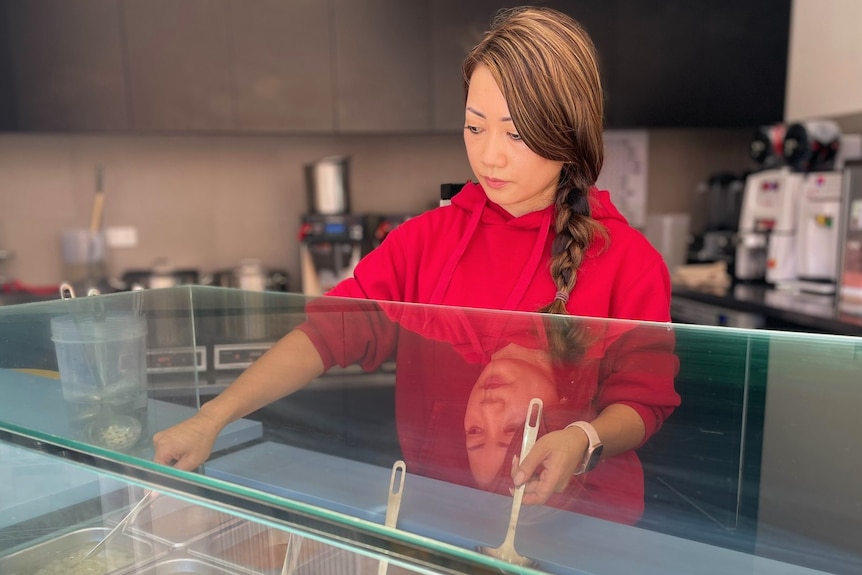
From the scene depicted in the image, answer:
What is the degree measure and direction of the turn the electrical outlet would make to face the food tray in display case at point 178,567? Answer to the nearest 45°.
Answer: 0° — it already faces it

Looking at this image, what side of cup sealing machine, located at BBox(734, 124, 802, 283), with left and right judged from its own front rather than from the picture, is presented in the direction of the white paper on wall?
right

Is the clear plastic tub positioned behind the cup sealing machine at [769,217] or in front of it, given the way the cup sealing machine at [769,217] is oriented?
in front

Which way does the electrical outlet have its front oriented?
toward the camera

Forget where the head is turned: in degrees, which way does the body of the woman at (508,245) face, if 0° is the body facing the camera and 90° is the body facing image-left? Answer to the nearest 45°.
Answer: approximately 45°

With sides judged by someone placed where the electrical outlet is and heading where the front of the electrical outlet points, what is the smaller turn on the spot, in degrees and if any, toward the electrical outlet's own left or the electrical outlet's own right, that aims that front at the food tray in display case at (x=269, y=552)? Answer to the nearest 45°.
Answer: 0° — it already faces it

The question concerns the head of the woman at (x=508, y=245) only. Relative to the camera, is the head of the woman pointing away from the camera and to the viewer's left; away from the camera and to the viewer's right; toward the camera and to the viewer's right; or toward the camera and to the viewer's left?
toward the camera and to the viewer's left

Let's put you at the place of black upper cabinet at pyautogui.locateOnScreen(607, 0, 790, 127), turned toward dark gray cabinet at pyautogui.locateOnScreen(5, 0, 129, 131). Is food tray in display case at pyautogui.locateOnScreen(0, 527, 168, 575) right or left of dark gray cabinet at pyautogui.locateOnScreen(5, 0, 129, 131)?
left

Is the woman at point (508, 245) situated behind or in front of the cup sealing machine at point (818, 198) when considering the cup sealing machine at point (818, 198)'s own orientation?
in front

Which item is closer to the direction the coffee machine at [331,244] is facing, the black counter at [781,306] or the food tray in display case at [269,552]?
the food tray in display case

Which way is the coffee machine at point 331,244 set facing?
toward the camera

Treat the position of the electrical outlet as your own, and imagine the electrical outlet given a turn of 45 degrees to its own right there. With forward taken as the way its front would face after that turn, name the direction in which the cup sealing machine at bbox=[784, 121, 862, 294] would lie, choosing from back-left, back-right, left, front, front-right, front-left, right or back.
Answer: left

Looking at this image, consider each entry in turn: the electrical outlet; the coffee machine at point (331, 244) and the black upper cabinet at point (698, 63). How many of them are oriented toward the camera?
3

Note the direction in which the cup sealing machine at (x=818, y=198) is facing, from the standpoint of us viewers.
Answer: facing the viewer and to the left of the viewer

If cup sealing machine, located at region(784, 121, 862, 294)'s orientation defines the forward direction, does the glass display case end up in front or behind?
in front

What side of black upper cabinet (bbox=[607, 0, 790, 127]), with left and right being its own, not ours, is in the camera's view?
front
